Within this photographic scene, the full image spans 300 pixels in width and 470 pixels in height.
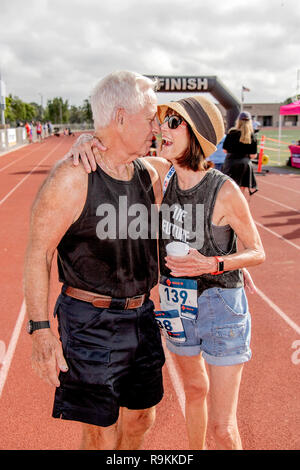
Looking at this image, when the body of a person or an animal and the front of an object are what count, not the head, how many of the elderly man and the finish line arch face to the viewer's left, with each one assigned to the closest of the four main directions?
0

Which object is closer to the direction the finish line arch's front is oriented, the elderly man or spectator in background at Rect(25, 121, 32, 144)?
the elderly man

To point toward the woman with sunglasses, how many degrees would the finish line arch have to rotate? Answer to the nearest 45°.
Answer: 0° — it already faces them

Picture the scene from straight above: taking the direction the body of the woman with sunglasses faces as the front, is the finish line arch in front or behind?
behind

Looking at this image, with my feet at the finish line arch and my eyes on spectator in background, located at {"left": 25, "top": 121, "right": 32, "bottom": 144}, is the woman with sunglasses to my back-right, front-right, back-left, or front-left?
back-left

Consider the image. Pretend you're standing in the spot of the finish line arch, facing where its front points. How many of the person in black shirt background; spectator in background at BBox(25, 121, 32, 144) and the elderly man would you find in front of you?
2

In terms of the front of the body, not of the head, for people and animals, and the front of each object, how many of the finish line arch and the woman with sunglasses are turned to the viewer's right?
0

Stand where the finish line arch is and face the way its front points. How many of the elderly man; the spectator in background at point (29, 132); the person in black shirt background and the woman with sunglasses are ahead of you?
3

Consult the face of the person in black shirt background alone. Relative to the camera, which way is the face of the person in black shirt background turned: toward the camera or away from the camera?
away from the camera

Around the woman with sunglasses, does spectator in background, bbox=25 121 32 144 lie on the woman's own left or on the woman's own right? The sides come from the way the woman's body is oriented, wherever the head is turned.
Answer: on the woman's own right

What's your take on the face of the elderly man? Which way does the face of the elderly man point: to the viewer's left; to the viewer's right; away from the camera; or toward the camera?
to the viewer's right
